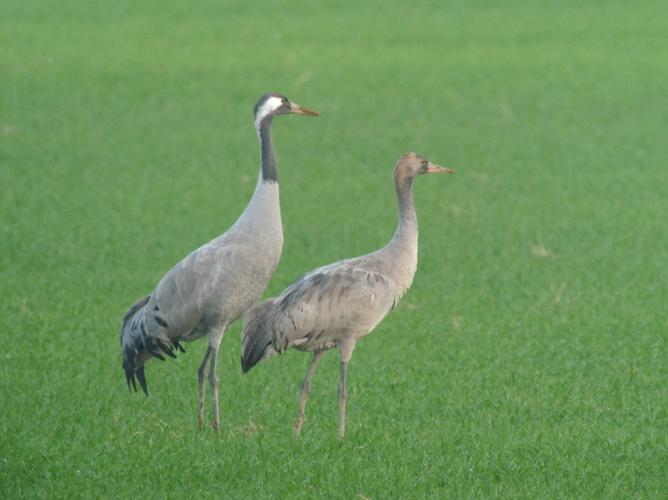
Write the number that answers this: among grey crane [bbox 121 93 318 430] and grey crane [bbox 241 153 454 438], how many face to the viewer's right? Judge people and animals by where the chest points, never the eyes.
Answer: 2

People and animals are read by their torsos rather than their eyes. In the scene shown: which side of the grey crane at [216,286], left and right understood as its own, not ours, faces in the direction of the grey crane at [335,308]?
front

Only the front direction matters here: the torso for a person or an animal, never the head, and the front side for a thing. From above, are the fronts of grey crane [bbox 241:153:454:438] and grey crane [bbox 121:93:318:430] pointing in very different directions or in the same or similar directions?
same or similar directions

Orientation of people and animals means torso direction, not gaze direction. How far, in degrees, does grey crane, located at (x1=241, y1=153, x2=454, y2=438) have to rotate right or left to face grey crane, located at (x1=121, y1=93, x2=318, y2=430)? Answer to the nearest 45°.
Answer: approximately 180°

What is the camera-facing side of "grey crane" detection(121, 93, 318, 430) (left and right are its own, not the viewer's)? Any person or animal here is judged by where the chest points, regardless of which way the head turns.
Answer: right

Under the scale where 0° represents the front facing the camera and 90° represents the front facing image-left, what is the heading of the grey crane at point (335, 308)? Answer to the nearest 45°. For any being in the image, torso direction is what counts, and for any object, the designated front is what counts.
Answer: approximately 270°
